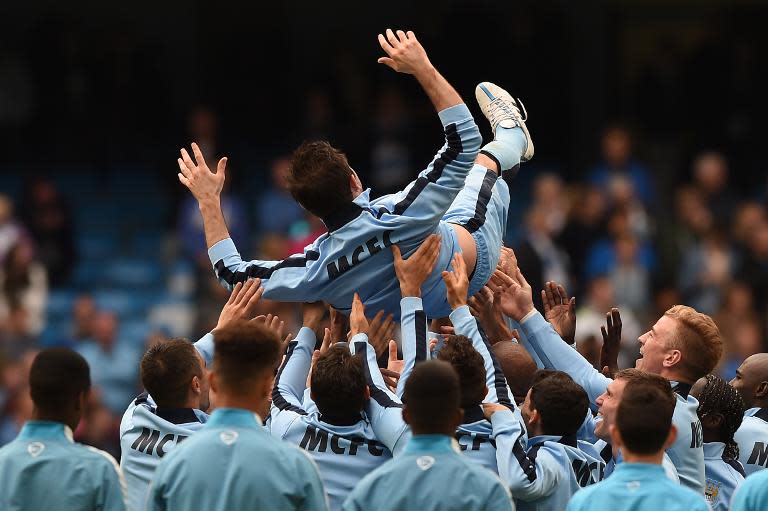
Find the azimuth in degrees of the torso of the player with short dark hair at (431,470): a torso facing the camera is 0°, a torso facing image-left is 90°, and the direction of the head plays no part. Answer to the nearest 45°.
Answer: approximately 180°

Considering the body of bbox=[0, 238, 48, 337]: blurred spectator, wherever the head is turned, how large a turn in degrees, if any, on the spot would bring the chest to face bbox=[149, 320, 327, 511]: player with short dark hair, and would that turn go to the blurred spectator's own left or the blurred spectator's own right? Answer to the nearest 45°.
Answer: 0° — they already face them

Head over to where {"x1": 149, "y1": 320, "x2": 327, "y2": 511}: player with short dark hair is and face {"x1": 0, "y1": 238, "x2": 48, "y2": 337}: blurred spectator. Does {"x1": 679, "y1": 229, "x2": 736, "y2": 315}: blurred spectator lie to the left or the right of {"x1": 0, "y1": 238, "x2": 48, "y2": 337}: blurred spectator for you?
right

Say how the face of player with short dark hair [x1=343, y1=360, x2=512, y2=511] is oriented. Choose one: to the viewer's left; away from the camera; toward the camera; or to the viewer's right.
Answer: away from the camera

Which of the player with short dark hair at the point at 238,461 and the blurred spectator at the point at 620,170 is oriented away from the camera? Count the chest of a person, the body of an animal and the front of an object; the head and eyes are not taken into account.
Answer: the player with short dark hair

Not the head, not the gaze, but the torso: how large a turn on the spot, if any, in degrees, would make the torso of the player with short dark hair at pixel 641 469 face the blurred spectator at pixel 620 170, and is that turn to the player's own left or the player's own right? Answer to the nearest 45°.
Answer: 0° — they already face them

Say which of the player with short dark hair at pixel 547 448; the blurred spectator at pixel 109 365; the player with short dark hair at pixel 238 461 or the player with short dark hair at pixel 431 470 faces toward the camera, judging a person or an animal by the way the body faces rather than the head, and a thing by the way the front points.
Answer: the blurred spectator

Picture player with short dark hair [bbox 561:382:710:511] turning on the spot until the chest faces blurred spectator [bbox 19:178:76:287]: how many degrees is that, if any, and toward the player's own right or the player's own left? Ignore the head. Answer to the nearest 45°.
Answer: approximately 45° to the player's own left

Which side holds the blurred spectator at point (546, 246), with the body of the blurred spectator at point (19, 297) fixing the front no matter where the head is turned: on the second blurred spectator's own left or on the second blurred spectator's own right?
on the second blurred spectator's own left

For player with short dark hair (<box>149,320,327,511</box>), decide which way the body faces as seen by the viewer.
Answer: away from the camera

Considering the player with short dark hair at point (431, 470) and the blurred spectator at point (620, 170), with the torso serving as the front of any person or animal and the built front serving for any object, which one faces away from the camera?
the player with short dark hair

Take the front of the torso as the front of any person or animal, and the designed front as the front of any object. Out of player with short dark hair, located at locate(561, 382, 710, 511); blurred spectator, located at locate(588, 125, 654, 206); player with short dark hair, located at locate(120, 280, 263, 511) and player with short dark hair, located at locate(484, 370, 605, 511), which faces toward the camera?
the blurred spectator

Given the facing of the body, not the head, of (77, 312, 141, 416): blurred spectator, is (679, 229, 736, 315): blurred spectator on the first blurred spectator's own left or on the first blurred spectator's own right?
on the first blurred spectator's own left

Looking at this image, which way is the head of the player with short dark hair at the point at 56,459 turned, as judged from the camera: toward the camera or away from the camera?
away from the camera
